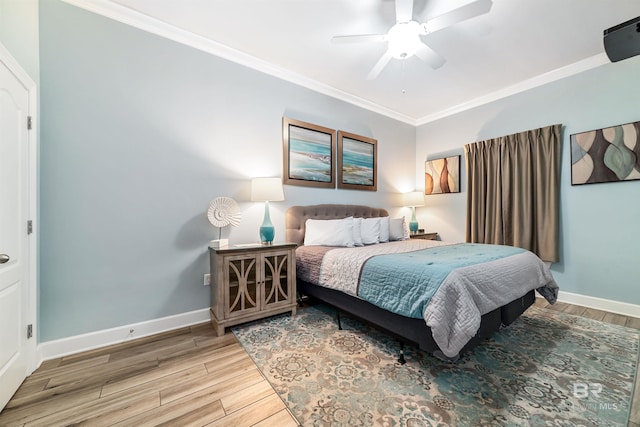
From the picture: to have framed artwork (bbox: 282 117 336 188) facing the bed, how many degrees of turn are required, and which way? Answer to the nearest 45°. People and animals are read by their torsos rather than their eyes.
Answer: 0° — it already faces it

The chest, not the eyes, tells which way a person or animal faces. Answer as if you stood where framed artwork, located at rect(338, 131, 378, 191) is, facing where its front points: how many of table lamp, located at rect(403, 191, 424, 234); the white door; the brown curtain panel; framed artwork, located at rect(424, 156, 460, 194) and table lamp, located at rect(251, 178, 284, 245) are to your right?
2

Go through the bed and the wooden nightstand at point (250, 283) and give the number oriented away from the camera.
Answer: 0

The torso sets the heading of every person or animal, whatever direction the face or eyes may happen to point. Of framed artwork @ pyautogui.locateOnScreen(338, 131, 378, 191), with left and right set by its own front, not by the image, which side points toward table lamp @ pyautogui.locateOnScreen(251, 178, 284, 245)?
right

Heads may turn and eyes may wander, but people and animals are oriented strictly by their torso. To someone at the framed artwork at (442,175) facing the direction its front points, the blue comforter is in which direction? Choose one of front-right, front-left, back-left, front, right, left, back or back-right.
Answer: front-left

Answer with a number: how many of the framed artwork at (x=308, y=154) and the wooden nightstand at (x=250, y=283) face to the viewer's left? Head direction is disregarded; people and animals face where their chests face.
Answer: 0

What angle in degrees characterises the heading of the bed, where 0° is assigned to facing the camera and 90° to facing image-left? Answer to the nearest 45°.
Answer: approximately 315°

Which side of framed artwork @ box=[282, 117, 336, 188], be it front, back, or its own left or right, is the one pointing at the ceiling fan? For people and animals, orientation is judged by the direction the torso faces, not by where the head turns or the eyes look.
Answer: front

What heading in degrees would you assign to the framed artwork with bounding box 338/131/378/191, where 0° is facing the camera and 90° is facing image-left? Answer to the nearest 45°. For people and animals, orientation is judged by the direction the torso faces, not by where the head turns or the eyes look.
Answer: approximately 315°

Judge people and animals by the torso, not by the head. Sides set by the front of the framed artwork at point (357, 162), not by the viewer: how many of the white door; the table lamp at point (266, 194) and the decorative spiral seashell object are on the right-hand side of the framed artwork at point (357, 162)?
3

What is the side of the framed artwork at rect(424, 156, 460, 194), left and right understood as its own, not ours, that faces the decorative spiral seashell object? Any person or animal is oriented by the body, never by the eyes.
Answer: front

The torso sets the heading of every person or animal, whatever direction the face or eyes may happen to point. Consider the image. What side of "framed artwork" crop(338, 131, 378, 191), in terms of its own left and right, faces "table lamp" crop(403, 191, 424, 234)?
left
